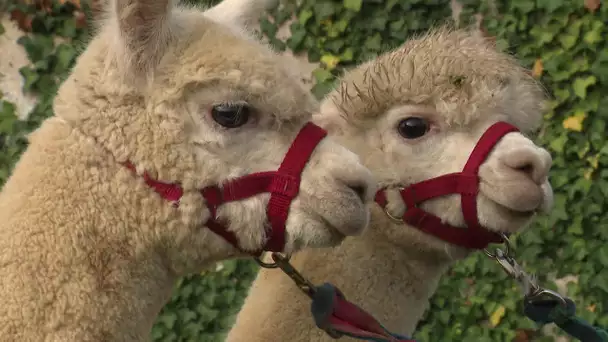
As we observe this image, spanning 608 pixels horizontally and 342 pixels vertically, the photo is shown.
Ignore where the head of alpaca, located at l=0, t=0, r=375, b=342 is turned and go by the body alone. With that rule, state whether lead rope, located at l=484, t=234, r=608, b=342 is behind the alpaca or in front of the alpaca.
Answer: in front

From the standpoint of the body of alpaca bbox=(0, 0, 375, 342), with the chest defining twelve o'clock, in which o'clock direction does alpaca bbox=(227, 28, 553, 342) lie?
alpaca bbox=(227, 28, 553, 342) is roughly at 11 o'clock from alpaca bbox=(0, 0, 375, 342).

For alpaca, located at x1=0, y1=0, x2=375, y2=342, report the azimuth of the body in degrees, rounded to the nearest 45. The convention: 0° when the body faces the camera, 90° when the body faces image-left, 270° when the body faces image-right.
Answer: approximately 270°
